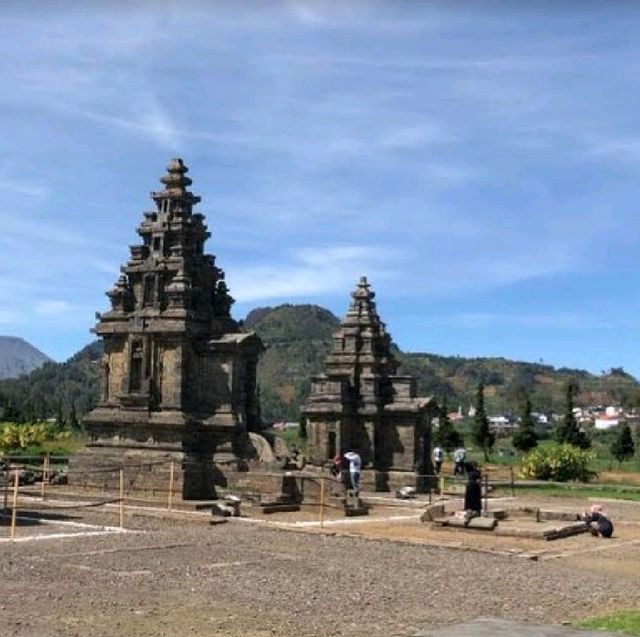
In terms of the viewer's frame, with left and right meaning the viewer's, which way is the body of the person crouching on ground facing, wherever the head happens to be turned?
facing to the left of the viewer

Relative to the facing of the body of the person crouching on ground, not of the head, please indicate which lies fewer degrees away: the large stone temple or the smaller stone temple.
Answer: the large stone temple

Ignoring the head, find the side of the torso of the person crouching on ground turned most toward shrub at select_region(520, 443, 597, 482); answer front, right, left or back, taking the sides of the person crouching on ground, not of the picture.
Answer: right

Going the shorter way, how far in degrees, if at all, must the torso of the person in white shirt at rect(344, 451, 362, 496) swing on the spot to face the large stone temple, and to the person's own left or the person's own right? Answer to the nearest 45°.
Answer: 0° — they already face it

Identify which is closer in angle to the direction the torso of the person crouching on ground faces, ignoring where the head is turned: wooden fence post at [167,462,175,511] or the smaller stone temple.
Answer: the wooden fence post
